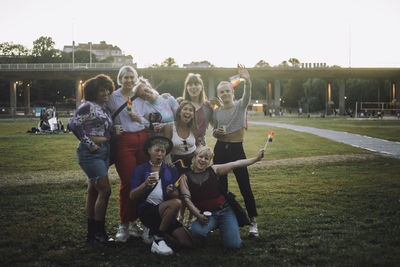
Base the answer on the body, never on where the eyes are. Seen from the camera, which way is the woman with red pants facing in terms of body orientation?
toward the camera

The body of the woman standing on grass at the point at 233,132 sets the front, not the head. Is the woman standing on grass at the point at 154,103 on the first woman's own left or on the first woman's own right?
on the first woman's own right

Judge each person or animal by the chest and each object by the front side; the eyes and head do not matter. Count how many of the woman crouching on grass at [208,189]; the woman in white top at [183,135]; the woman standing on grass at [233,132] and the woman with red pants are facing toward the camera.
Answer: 4

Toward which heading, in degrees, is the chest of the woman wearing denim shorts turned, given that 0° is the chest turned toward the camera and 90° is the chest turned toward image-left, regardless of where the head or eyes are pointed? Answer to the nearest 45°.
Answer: approximately 315°

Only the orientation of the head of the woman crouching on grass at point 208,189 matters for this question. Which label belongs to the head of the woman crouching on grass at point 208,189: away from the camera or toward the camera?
toward the camera

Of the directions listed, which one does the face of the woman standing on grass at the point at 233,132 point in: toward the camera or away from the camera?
toward the camera

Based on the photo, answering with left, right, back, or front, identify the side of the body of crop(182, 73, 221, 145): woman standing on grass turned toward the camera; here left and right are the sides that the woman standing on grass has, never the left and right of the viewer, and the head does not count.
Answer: front

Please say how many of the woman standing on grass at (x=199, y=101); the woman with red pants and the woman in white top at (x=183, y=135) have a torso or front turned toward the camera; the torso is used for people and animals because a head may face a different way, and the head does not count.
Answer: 3

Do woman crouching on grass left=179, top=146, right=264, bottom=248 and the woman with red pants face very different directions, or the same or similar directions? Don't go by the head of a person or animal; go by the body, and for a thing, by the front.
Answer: same or similar directions

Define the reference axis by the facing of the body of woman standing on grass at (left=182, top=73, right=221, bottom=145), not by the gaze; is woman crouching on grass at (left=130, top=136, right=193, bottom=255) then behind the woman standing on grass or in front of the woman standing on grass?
in front

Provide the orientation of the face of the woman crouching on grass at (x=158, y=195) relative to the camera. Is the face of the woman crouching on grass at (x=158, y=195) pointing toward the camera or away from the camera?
toward the camera
